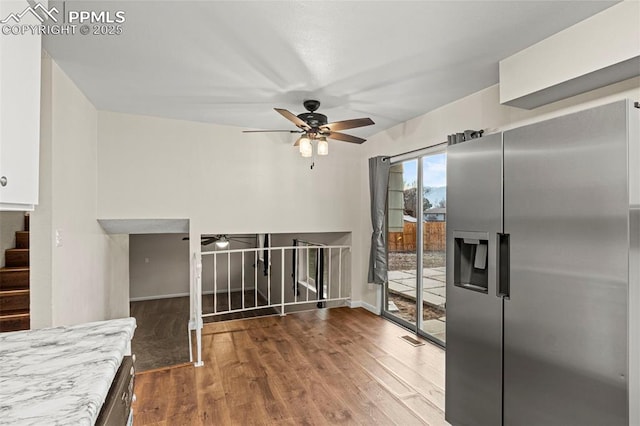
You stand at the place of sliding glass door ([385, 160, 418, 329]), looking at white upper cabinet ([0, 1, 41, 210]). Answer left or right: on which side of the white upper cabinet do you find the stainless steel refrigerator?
left

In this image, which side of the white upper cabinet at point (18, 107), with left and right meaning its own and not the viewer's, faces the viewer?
front

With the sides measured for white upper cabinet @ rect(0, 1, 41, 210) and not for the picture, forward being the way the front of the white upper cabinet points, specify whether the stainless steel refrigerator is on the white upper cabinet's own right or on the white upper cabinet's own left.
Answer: on the white upper cabinet's own left

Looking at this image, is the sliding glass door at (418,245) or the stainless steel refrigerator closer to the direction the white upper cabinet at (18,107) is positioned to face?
the stainless steel refrigerator

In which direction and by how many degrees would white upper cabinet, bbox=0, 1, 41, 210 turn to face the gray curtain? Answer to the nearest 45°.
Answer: approximately 90° to its left

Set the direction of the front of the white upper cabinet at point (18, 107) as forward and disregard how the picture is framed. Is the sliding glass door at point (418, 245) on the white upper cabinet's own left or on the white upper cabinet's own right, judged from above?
on the white upper cabinet's own left

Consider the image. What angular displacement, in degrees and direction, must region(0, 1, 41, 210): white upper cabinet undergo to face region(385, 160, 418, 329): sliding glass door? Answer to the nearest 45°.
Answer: approximately 90° to its left
